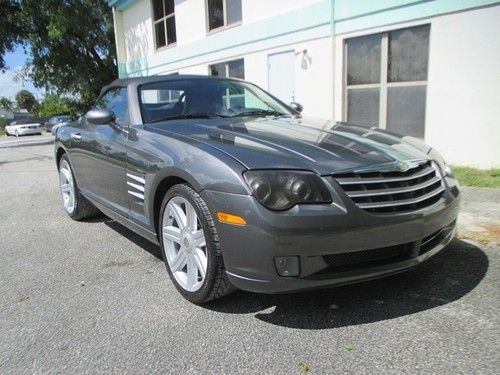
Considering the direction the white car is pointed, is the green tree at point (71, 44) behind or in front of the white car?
behind

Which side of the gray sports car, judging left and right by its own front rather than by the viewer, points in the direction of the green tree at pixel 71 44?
back

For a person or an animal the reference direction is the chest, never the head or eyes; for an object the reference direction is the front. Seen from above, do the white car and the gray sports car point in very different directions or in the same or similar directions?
very different directions

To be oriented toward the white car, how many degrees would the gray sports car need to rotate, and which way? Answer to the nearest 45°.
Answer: approximately 180°

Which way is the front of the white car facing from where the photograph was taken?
facing away from the viewer and to the left of the viewer
